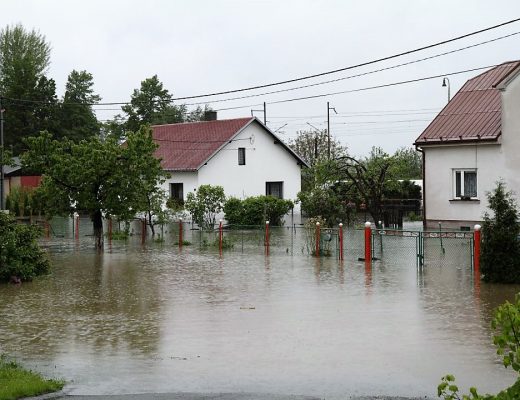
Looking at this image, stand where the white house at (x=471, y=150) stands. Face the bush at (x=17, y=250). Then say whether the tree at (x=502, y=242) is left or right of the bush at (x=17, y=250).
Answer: left

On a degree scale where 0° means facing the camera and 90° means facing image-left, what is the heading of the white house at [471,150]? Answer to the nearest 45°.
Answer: approximately 0°

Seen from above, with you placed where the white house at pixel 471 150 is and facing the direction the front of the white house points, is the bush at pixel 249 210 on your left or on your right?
on your right

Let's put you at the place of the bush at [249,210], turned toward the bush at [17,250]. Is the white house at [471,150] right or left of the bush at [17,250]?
left

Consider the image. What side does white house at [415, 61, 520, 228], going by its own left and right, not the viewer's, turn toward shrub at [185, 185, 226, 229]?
right

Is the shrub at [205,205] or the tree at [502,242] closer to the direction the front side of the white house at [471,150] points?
the tree

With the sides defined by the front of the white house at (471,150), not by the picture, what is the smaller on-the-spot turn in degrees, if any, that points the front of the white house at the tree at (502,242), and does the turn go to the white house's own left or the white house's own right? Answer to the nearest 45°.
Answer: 0° — it already faces it

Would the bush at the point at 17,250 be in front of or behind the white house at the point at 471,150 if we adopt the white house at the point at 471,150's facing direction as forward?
in front
